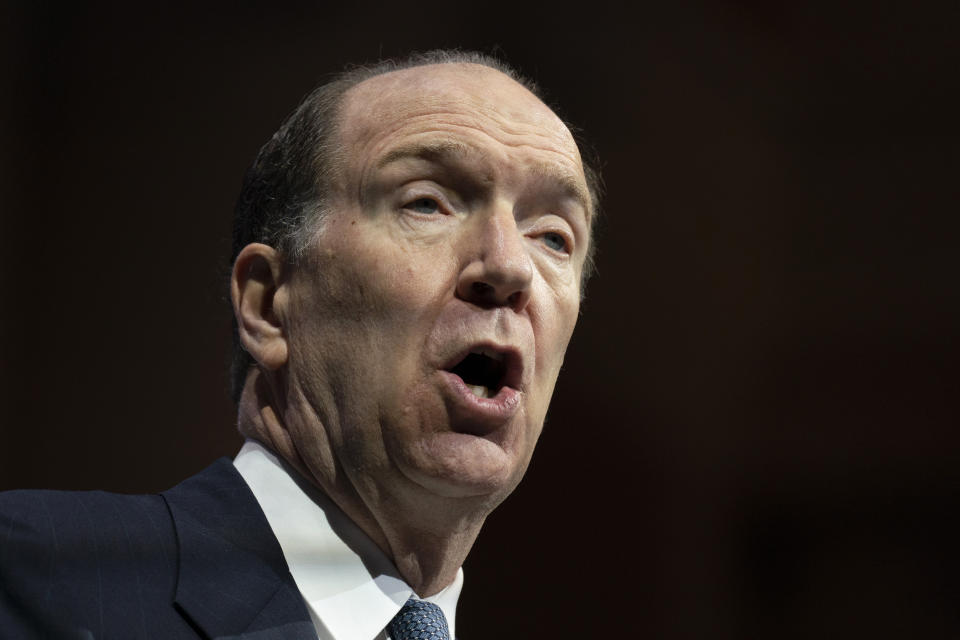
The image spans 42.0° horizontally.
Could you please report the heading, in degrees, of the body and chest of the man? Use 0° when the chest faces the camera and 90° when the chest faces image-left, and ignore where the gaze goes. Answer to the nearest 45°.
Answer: approximately 315°
